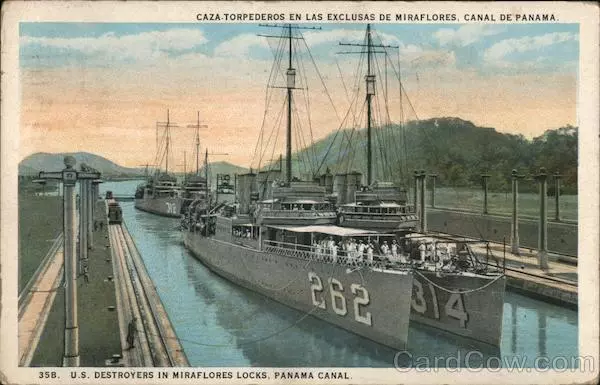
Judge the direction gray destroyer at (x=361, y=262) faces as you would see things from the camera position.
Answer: facing the viewer and to the right of the viewer

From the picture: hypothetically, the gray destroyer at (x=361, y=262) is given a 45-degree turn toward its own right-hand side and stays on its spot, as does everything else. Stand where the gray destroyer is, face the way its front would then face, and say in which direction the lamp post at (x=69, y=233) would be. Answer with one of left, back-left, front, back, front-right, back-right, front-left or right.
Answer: front-right

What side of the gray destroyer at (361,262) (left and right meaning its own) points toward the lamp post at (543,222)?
left

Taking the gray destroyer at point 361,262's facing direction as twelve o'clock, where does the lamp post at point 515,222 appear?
The lamp post is roughly at 9 o'clock from the gray destroyer.
